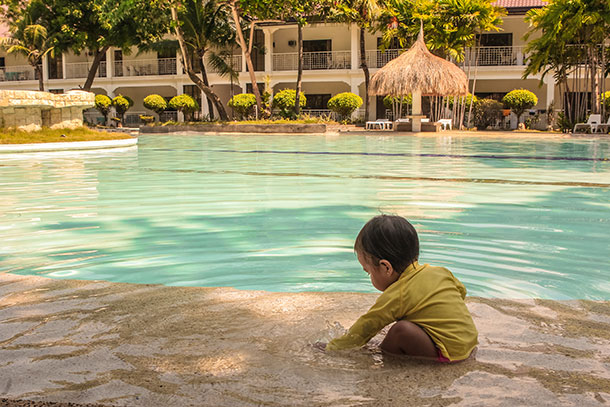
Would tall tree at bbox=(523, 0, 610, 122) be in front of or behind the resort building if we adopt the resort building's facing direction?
in front

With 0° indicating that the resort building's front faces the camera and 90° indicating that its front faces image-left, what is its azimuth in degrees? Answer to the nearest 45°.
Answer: approximately 0°

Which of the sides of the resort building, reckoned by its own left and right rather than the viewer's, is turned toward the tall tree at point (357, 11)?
front

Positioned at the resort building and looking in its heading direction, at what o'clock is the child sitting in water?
The child sitting in water is roughly at 12 o'clock from the resort building.

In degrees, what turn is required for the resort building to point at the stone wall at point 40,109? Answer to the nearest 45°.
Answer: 0° — it already faces it

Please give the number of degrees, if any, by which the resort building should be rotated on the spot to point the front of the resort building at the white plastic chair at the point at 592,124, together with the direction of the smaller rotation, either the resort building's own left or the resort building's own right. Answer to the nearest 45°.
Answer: approximately 45° to the resort building's own left

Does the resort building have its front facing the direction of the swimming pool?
yes

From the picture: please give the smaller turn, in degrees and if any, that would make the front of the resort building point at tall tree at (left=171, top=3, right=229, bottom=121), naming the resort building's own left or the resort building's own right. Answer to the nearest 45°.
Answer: approximately 45° to the resort building's own right

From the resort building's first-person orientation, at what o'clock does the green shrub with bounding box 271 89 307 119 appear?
The green shrub is roughly at 12 o'clock from the resort building.
